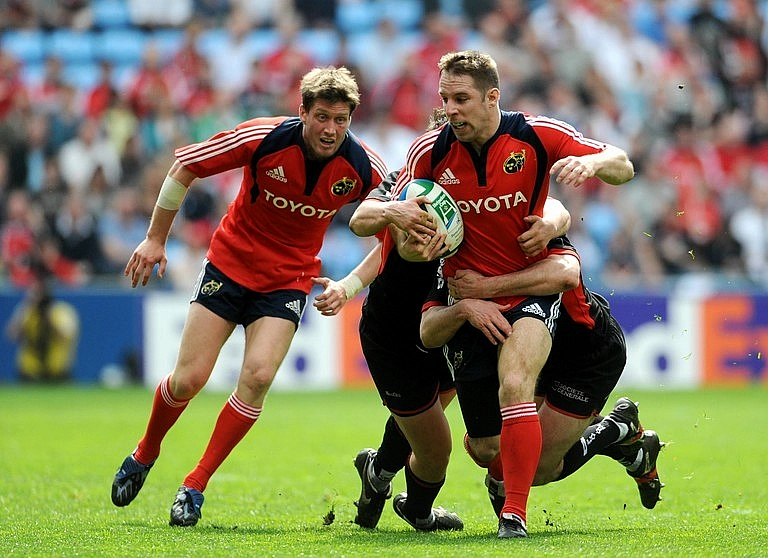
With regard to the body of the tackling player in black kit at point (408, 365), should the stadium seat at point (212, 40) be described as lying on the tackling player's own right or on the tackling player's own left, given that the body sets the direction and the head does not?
on the tackling player's own left

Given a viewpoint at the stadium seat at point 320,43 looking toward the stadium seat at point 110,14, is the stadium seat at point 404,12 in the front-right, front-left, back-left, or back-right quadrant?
back-right

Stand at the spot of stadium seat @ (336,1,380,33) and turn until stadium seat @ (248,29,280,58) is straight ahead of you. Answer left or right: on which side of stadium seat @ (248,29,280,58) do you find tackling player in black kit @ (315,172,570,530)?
left
